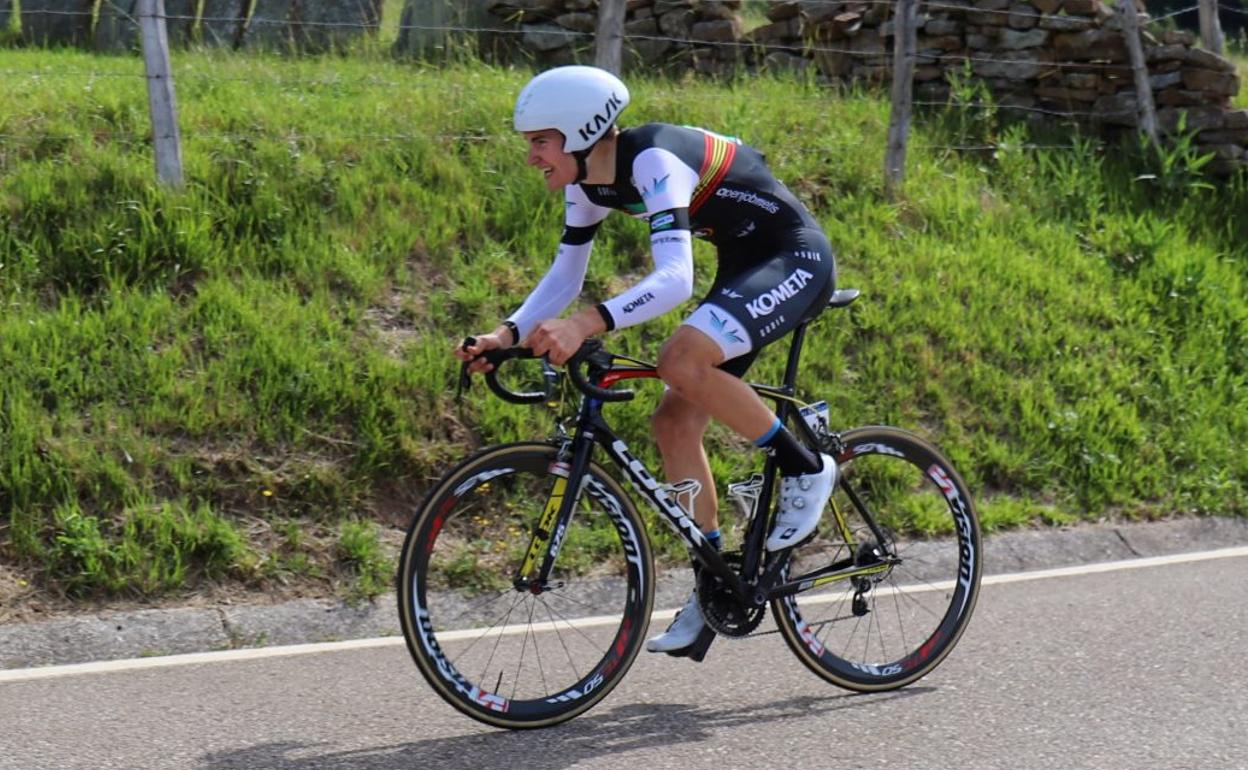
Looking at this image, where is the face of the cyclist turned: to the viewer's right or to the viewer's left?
to the viewer's left

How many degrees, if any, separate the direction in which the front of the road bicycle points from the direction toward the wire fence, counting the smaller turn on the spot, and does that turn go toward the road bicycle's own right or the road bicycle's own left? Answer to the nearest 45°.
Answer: approximately 135° to the road bicycle's own right

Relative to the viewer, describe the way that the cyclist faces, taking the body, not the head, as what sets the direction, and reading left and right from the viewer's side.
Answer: facing the viewer and to the left of the viewer

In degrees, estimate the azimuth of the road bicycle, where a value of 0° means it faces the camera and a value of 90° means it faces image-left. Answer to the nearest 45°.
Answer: approximately 45°
